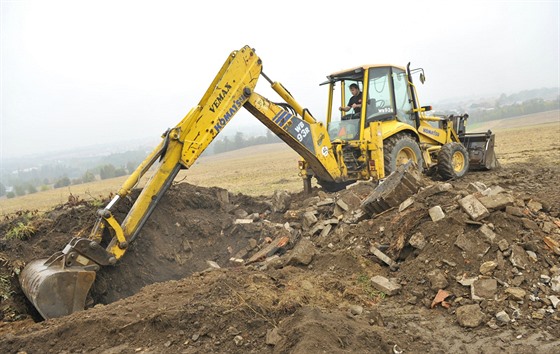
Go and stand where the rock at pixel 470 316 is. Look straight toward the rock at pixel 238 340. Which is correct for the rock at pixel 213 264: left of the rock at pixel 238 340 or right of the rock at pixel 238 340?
right

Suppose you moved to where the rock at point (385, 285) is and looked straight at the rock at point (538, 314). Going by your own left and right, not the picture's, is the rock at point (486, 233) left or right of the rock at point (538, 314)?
left

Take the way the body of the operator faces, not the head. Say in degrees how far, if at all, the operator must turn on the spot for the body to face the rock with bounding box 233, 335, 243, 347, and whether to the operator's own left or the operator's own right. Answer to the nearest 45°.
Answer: approximately 45° to the operator's own left

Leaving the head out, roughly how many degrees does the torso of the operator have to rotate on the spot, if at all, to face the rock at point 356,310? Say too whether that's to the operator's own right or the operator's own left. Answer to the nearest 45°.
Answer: approximately 45° to the operator's own left

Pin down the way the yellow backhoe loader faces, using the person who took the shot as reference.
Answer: facing away from the viewer and to the right of the viewer

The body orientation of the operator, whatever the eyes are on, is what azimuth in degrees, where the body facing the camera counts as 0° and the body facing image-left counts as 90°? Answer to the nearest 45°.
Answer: approximately 45°

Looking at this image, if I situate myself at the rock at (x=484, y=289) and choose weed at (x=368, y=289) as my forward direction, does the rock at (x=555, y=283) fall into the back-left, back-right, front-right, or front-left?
back-right

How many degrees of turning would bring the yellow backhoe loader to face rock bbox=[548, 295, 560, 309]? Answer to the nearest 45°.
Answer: approximately 90° to its right

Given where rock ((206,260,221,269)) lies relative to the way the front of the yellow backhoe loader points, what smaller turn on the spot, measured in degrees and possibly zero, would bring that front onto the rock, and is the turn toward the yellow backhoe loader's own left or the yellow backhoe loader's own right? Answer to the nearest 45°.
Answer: approximately 180°
